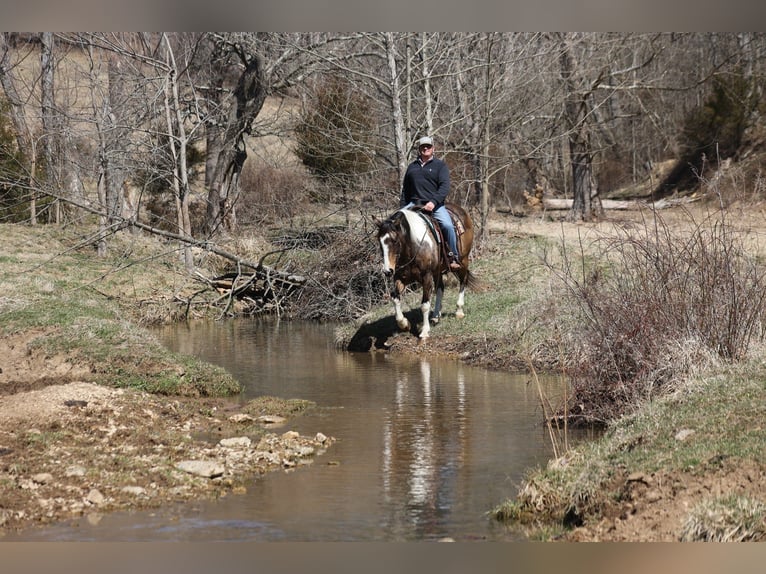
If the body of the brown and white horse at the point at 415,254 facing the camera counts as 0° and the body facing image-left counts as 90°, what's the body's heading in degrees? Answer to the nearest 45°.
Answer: approximately 45°

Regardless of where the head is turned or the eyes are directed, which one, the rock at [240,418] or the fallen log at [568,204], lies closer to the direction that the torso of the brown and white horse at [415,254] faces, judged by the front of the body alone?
the rock

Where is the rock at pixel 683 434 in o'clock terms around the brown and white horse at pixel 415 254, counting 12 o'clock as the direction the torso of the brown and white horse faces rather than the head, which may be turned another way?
The rock is roughly at 10 o'clock from the brown and white horse.

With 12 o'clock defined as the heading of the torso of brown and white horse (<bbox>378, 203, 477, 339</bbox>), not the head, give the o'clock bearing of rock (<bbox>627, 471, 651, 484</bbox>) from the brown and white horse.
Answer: The rock is roughly at 10 o'clock from the brown and white horse.

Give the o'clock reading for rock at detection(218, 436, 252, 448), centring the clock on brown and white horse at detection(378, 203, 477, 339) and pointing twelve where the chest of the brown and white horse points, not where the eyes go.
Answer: The rock is roughly at 11 o'clock from the brown and white horse.

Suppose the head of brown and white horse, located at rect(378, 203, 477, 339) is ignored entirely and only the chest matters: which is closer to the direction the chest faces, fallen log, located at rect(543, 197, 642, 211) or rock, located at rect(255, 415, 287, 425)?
the rock

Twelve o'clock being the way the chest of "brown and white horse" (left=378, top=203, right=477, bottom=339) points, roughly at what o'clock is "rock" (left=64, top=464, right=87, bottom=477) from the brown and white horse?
The rock is roughly at 11 o'clock from the brown and white horse.

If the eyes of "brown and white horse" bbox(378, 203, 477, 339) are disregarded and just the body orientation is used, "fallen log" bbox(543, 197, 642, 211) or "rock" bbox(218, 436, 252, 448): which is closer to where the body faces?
the rock
